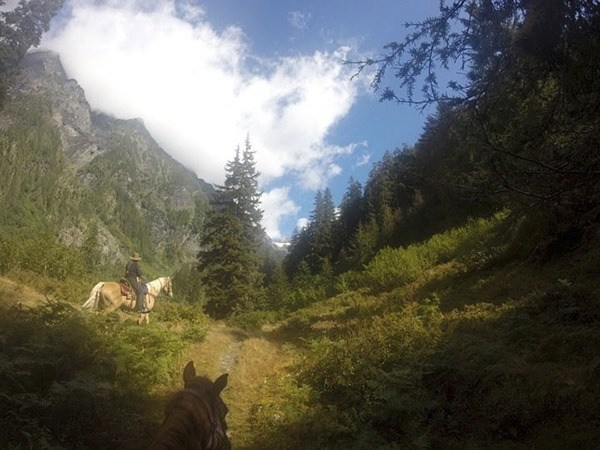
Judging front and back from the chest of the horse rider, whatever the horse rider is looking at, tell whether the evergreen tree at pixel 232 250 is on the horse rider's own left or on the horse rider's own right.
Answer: on the horse rider's own left

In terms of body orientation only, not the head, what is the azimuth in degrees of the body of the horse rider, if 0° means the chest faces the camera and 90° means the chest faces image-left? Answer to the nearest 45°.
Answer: approximately 270°

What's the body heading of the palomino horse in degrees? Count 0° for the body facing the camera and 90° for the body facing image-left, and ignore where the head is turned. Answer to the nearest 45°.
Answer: approximately 270°
